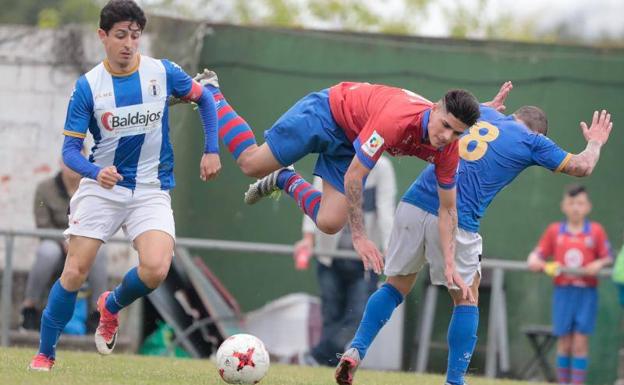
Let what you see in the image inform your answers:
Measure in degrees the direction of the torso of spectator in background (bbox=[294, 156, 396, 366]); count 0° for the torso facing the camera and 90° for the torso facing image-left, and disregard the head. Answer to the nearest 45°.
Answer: approximately 45°

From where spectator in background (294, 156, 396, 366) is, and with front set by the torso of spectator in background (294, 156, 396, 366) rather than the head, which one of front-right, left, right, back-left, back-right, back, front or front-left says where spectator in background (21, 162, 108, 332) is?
front-right

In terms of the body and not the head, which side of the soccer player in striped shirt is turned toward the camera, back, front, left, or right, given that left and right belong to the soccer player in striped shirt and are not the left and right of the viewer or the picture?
front

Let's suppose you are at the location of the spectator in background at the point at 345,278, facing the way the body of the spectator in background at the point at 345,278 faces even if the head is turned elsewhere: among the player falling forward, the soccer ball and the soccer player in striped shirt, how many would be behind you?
0

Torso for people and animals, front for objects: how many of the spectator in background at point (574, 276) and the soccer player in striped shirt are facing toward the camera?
2

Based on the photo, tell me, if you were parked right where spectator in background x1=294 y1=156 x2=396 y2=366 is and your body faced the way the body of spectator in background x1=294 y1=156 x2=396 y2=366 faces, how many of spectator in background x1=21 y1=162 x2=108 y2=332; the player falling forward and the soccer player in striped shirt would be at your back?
0

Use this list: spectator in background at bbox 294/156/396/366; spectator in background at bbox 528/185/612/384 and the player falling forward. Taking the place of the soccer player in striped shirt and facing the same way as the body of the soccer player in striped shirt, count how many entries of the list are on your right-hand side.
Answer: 0

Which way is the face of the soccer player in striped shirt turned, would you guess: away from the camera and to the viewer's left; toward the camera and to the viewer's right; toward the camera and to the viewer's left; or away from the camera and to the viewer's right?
toward the camera and to the viewer's right

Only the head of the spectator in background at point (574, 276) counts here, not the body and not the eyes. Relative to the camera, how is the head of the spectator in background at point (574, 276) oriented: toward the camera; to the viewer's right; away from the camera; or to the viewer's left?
toward the camera

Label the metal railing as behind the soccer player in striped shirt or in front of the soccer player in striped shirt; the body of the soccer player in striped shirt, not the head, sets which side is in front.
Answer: behind

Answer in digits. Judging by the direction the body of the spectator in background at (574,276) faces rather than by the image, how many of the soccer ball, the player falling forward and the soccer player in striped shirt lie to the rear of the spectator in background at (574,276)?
0

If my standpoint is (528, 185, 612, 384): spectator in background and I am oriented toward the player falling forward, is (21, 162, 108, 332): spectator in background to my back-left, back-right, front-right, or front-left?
front-right
